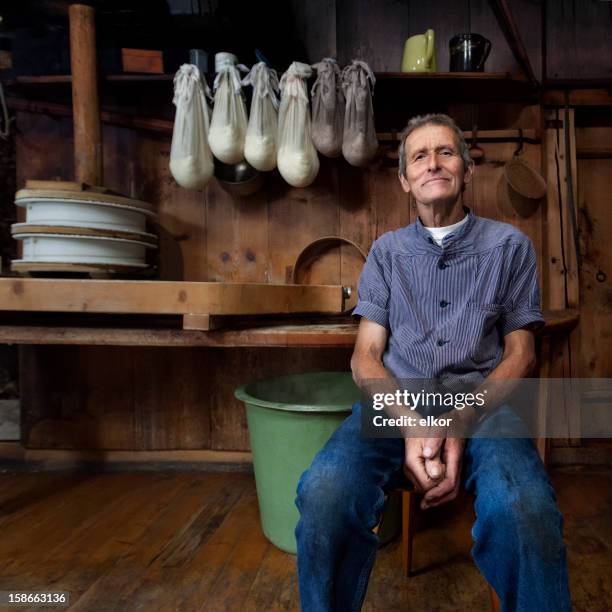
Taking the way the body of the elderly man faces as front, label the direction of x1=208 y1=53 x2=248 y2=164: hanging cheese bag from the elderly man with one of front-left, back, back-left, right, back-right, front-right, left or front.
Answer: back-right

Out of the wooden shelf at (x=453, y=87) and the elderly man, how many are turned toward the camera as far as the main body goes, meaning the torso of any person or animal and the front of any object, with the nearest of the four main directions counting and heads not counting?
2

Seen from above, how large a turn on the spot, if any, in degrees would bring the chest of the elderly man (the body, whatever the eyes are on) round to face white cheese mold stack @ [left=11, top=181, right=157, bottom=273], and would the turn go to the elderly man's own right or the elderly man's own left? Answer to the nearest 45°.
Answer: approximately 90° to the elderly man's own right

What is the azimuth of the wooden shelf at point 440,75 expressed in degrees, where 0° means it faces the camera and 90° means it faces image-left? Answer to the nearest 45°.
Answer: approximately 0°

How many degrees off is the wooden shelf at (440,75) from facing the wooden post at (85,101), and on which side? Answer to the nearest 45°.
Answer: approximately 90° to its right

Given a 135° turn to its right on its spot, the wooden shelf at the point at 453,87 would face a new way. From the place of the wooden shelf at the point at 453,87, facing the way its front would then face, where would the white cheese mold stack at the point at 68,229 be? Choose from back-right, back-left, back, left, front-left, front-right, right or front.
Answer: left

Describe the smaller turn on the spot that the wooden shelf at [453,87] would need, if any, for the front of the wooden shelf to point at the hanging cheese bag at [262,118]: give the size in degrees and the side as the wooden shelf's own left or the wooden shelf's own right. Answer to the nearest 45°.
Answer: approximately 45° to the wooden shelf's own right

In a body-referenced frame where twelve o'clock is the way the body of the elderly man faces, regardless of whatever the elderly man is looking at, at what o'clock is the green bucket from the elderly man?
The green bucket is roughly at 4 o'clock from the elderly man.

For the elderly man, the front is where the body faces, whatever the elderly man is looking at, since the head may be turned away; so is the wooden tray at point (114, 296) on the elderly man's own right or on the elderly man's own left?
on the elderly man's own right

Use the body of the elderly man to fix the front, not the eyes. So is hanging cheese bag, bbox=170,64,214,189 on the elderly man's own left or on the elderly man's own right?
on the elderly man's own right
